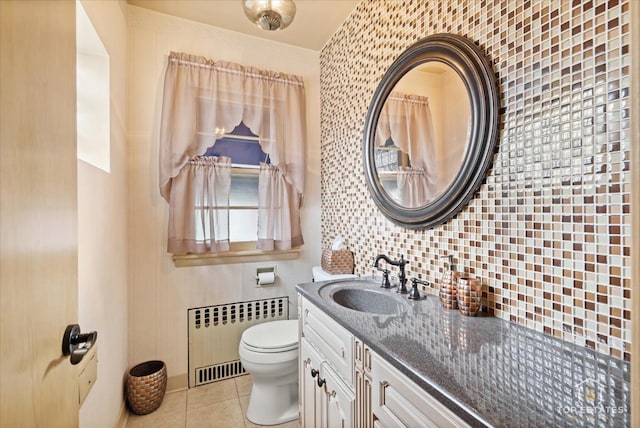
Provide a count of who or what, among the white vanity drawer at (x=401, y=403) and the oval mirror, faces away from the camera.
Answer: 0

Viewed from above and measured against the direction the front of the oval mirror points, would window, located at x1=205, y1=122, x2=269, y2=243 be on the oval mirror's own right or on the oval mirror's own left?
on the oval mirror's own right

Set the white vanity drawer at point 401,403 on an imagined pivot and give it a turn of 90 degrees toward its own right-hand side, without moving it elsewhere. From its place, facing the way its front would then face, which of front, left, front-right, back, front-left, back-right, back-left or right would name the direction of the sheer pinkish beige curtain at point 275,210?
front

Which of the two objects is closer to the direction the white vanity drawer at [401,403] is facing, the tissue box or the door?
the door

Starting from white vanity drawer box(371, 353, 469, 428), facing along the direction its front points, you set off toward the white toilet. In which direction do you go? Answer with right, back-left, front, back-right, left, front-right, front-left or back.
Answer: right

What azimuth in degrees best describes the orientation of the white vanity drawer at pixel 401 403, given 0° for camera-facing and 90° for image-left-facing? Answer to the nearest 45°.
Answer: approximately 45°

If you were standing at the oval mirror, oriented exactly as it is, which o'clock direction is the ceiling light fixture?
The ceiling light fixture is roughly at 1 o'clock from the oval mirror.

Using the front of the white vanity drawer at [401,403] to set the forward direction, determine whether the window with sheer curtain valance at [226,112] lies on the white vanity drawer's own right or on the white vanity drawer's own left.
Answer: on the white vanity drawer's own right

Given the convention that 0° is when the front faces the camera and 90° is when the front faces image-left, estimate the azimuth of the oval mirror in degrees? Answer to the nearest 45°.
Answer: approximately 45°

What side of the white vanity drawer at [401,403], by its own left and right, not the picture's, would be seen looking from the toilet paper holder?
right
